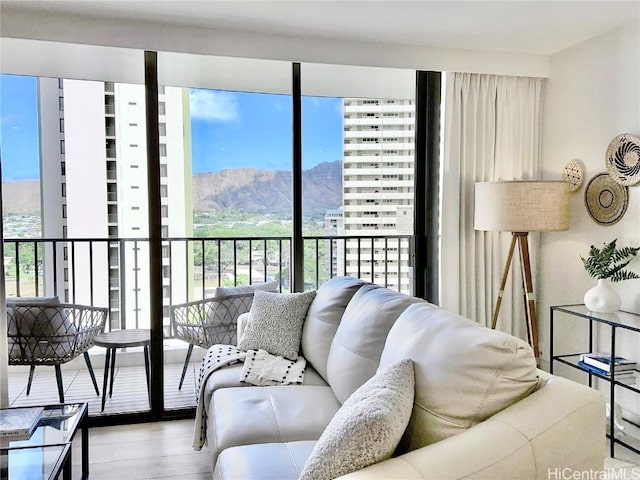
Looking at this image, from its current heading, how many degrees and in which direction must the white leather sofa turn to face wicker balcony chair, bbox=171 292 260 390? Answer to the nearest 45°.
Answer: approximately 90° to its right

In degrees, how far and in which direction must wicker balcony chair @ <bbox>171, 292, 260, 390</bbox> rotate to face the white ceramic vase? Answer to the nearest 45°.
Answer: approximately 180°

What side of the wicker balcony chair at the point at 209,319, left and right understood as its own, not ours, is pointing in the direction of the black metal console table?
back

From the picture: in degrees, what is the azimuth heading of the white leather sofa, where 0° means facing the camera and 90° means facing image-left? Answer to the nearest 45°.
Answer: approximately 45°

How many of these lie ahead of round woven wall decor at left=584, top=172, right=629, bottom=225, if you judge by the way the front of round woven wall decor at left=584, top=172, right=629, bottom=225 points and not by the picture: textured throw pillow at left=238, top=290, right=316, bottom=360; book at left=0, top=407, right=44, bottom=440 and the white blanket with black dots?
3

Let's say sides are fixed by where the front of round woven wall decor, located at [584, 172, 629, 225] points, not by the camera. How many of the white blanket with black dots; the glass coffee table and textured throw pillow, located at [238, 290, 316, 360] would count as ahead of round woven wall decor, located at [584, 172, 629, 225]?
3

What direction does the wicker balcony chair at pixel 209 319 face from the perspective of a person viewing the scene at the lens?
facing away from the viewer and to the left of the viewer

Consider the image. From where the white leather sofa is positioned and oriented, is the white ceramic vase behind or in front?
behind
